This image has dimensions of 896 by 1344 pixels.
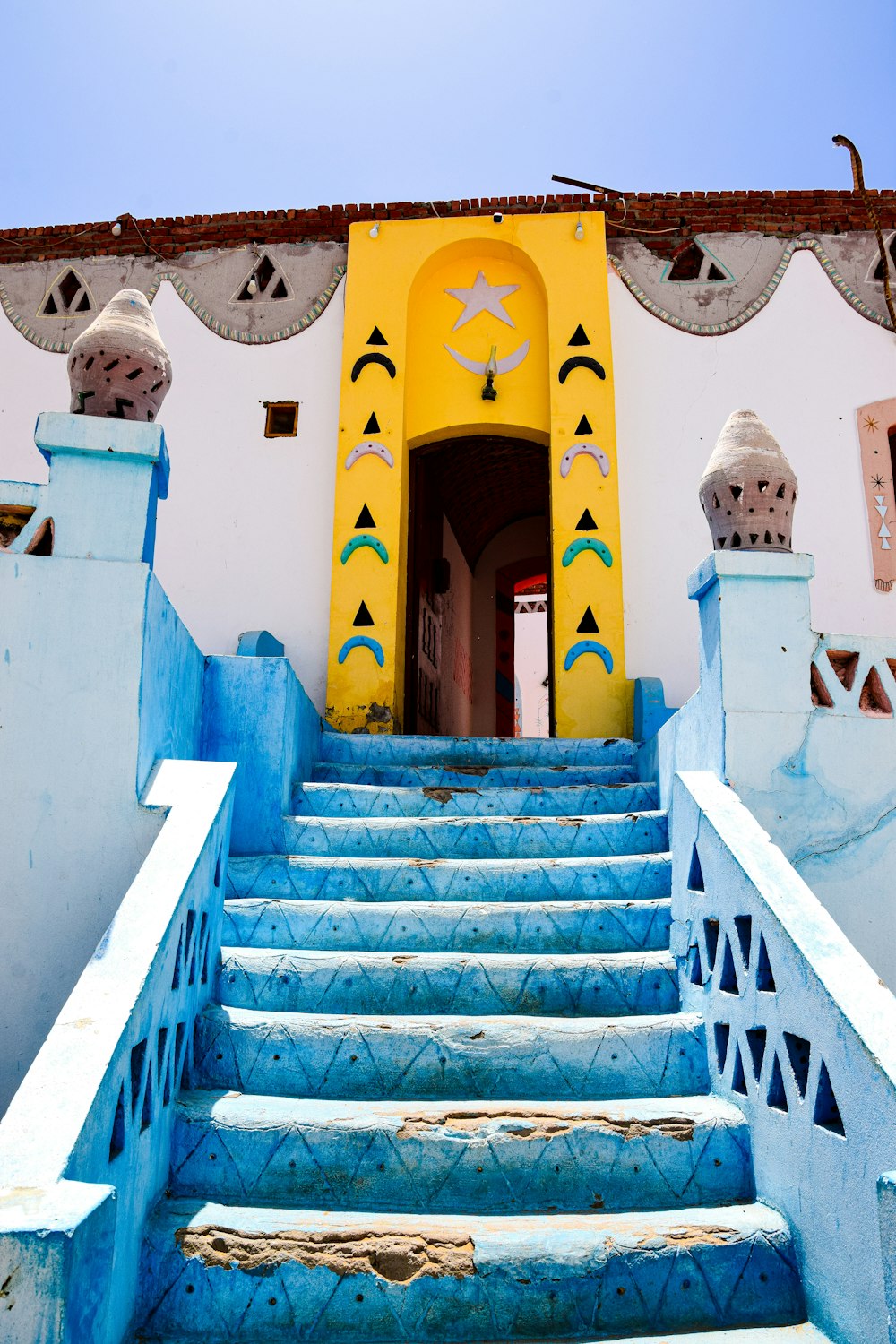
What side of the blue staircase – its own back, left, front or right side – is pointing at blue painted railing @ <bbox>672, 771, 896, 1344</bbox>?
left

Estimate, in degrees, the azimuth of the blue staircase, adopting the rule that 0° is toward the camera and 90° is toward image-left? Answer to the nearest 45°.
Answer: approximately 0°
